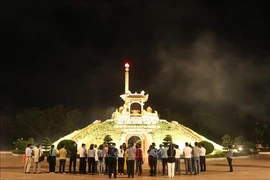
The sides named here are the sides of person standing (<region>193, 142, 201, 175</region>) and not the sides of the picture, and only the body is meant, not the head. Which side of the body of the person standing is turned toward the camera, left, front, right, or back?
back

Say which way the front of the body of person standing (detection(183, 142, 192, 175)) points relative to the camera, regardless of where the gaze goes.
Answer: away from the camera

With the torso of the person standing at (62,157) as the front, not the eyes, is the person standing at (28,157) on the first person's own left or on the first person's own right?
on the first person's own left

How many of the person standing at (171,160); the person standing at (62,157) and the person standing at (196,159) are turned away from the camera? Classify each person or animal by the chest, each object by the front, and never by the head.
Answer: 3

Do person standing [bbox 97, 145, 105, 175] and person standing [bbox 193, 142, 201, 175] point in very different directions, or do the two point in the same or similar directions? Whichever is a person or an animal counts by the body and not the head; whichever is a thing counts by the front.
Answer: same or similar directions

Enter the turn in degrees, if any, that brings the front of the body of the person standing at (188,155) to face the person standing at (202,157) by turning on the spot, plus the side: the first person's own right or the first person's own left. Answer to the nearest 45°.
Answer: approximately 45° to the first person's own right

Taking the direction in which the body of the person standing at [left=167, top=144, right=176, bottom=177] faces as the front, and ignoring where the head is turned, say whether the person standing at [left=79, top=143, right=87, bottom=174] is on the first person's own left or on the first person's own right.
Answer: on the first person's own left

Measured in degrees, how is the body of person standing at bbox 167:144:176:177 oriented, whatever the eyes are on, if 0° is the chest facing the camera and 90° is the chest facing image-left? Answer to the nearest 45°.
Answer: approximately 180°

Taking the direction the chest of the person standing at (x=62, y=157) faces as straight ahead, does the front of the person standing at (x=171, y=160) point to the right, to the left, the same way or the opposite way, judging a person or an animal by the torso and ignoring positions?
the same way

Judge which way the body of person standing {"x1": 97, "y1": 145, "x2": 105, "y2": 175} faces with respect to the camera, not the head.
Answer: away from the camera

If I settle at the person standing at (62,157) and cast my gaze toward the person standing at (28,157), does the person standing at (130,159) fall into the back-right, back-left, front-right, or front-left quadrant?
back-left

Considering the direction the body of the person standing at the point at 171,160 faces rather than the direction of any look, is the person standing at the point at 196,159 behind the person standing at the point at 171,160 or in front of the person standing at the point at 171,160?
in front

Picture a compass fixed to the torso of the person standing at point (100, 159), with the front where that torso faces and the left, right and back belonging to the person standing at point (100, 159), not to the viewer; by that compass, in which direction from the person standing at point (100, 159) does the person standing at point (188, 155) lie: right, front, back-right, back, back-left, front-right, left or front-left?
right

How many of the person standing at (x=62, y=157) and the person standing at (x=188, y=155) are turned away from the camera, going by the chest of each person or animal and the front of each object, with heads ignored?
2
